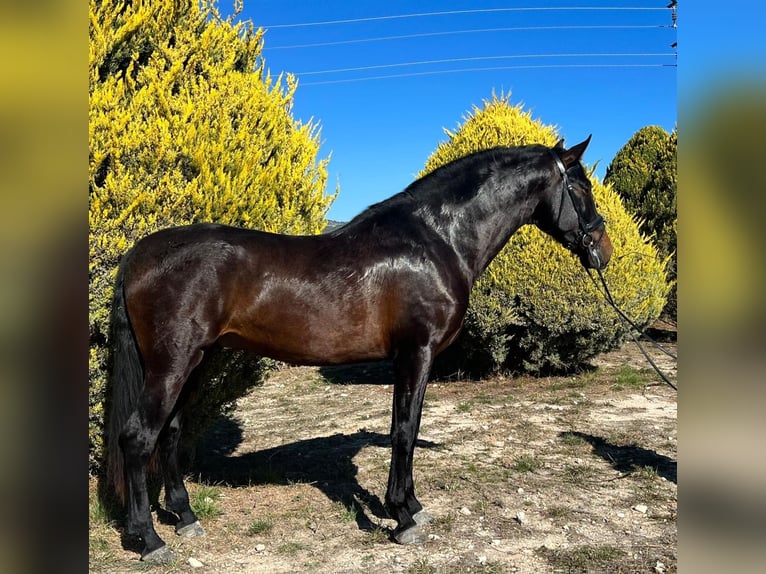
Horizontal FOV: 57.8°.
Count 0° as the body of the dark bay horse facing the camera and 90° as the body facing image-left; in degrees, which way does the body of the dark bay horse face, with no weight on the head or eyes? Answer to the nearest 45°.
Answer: approximately 270°

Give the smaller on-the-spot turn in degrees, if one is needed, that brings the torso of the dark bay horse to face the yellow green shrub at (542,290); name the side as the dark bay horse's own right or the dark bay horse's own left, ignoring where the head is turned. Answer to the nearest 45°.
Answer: approximately 45° to the dark bay horse's own left
